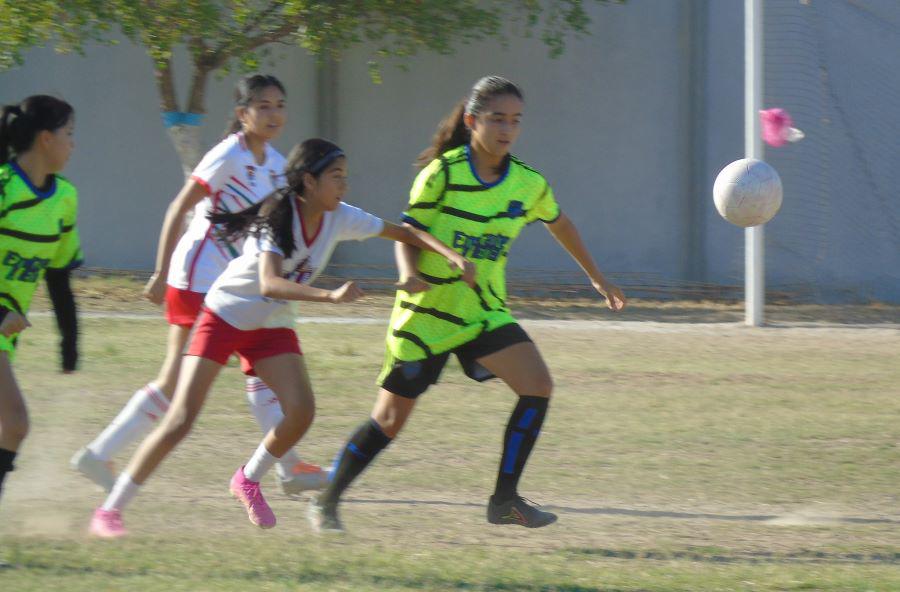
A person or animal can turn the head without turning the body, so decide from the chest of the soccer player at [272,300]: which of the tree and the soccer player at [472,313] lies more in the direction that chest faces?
the soccer player

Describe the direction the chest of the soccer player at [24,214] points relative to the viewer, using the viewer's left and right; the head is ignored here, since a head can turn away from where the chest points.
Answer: facing the viewer and to the right of the viewer

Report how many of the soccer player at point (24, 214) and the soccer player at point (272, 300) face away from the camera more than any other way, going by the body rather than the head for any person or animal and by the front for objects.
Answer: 0

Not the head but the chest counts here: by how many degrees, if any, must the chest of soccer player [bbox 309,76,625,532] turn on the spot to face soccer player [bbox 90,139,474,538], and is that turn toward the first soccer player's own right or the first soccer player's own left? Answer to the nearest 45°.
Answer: approximately 135° to the first soccer player's own right

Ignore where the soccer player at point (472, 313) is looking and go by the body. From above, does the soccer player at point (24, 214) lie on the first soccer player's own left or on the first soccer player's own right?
on the first soccer player's own right

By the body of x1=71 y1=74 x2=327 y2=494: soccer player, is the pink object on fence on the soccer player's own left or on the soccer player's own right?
on the soccer player's own left

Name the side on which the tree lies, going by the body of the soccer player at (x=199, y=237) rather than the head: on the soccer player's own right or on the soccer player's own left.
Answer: on the soccer player's own left

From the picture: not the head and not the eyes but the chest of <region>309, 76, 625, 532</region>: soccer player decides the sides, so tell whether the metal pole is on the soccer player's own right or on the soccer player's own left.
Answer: on the soccer player's own left

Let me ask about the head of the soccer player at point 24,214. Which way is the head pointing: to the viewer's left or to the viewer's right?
to the viewer's right

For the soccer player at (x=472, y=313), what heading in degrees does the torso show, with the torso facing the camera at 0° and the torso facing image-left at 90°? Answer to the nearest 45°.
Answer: approximately 315°

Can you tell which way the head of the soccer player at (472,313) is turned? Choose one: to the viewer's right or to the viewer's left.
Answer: to the viewer's right

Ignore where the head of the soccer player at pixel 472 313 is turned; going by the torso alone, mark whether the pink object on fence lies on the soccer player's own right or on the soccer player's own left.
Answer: on the soccer player's own left
